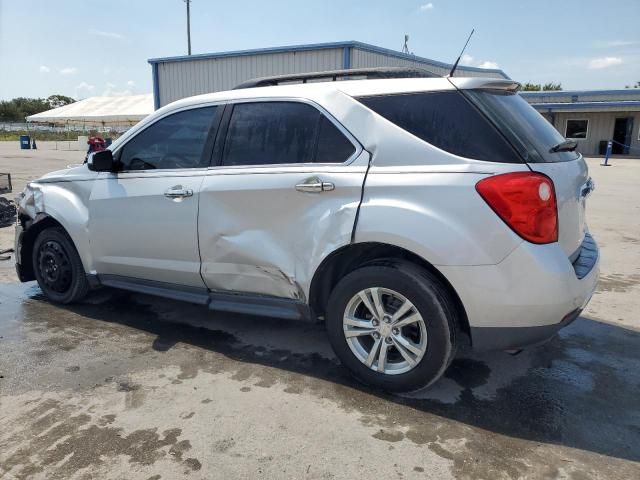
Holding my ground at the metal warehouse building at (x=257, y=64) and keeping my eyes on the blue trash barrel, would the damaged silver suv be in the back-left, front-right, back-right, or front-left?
back-left

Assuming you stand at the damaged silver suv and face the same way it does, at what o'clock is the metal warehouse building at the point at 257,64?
The metal warehouse building is roughly at 1 o'clock from the damaged silver suv.

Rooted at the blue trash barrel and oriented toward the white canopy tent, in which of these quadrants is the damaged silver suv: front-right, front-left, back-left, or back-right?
back-right

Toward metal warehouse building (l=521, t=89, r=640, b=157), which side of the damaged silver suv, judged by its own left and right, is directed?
right

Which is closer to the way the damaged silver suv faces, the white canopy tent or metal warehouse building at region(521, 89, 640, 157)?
the white canopy tent

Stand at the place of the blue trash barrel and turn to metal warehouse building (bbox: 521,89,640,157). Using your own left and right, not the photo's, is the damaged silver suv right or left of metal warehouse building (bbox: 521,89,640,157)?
right

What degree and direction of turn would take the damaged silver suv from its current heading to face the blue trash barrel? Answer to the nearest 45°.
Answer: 0° — it already faces it

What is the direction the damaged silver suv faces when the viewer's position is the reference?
facing away from the viewer and to the left of the viewer
